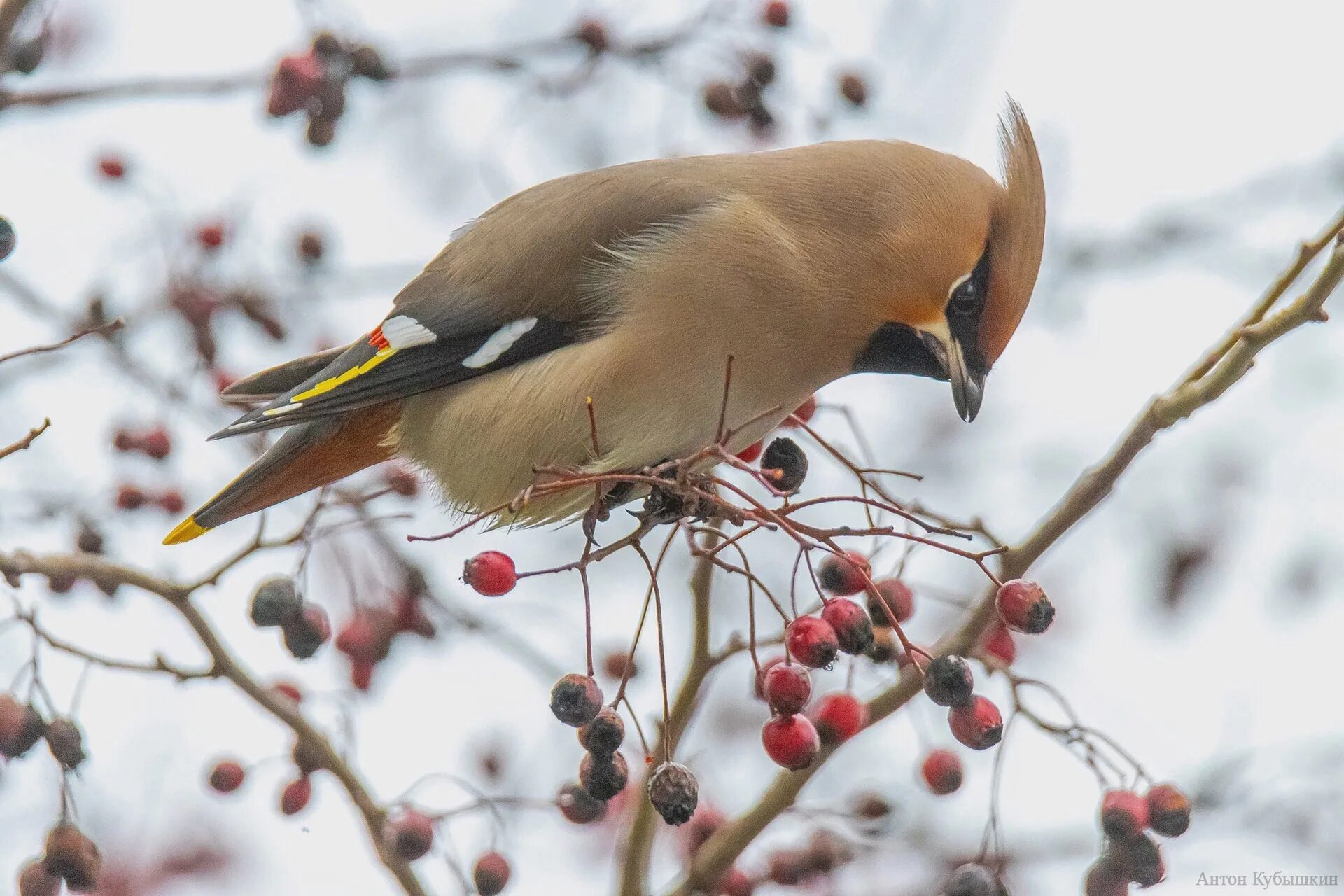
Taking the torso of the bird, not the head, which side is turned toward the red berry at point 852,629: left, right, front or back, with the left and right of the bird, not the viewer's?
front

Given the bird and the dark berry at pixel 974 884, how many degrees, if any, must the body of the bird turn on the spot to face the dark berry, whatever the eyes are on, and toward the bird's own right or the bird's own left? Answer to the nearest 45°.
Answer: approximately 45° to the bird's own right

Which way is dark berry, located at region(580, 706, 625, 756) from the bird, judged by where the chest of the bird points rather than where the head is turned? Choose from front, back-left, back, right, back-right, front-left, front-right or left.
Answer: right

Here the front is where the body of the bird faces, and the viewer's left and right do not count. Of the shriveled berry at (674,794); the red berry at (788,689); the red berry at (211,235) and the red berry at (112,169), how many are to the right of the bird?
2

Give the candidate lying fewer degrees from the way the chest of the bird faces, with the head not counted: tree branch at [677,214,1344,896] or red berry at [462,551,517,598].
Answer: the tree branch

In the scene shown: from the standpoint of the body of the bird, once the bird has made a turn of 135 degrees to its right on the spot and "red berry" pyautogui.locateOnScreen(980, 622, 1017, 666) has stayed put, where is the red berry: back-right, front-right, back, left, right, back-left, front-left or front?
left

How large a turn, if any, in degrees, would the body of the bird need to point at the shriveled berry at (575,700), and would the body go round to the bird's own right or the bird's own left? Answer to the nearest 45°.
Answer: approximately 90° to the bird's own right

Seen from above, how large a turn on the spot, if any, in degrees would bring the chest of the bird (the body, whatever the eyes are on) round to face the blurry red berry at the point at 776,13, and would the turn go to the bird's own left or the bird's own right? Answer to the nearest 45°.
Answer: approximately 90° to the bird's own left

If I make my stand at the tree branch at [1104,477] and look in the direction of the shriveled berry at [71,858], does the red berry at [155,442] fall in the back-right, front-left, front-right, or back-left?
front-right

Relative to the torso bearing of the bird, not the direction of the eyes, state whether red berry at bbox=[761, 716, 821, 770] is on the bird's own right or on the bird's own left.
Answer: on the bird's own right

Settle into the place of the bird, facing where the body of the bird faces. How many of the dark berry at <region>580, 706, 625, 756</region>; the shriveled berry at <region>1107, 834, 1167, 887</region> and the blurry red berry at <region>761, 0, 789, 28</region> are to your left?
1

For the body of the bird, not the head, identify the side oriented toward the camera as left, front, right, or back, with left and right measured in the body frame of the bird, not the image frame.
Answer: right

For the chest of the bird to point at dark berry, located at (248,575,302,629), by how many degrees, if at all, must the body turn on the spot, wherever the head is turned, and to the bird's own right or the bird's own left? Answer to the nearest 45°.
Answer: approximately 135° to the bird's own right

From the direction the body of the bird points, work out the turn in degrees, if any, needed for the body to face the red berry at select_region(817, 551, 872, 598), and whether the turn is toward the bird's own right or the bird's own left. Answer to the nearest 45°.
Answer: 0° — it already faces it
